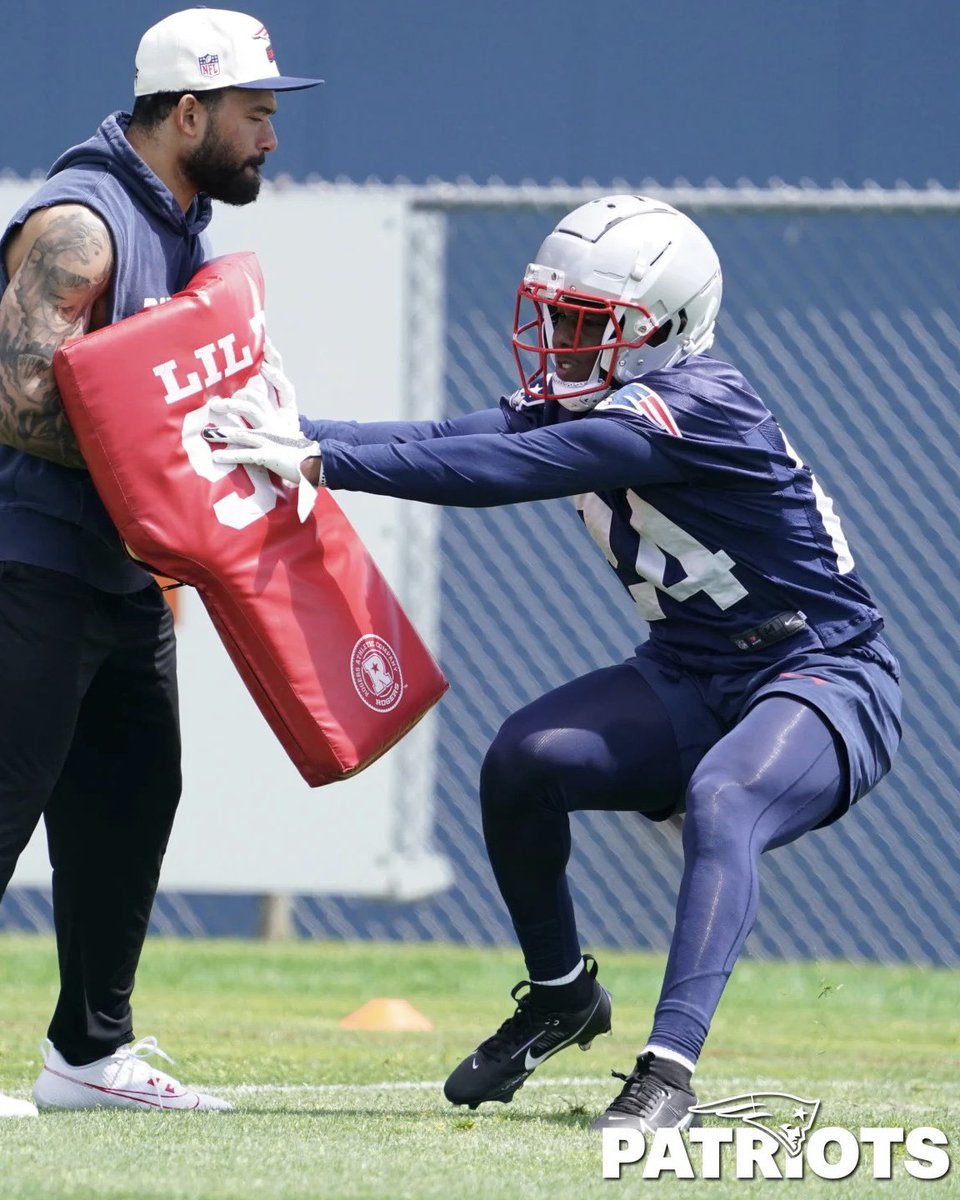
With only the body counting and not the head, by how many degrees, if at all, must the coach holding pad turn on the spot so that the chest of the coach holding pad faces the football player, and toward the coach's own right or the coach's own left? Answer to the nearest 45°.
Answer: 0° — they already face them

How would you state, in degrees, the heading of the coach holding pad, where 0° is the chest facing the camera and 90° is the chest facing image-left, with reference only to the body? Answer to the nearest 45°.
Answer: approximately 270°

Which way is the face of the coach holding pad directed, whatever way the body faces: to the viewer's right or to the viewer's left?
to the viewer's right
